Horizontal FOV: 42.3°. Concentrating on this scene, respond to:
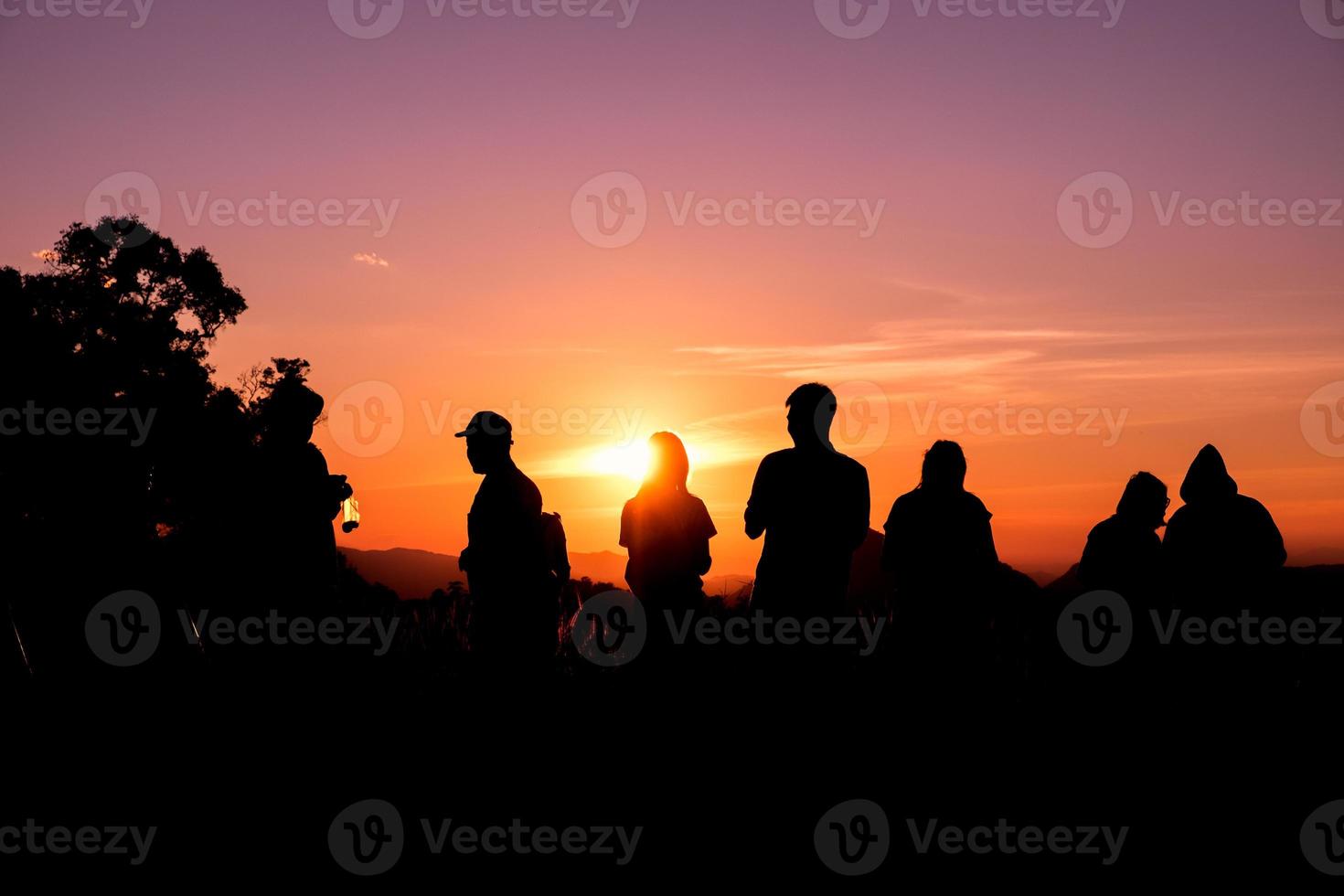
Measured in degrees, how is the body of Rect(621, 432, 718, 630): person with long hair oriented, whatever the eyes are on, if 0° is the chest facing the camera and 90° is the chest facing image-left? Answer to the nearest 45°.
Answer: approximately 180°

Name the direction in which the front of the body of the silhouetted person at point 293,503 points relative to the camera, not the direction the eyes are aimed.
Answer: to the viewer's right

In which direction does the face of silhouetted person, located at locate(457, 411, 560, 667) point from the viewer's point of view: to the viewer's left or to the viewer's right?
to the viewer's left

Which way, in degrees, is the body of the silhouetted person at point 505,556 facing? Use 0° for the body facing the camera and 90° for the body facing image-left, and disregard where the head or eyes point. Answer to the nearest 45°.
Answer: approximately 90°

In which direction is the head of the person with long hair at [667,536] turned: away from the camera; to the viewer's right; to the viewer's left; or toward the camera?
away from the camera

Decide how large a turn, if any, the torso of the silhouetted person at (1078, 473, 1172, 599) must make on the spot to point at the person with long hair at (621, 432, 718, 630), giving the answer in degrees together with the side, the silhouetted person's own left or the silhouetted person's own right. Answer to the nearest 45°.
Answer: approximately 135° to the silhouetted person's own left

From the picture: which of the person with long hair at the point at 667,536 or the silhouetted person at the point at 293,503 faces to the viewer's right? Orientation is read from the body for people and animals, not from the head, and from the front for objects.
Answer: the silhouetted person

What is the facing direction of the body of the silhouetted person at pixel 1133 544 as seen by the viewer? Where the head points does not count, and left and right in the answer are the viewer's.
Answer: facing away from the viewer and to the right of the viewer

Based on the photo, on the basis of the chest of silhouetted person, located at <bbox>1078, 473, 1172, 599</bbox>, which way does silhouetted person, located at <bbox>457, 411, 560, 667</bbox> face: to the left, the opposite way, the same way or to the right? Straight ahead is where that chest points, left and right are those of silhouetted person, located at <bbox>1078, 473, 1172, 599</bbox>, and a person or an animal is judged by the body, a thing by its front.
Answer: the opposite way
